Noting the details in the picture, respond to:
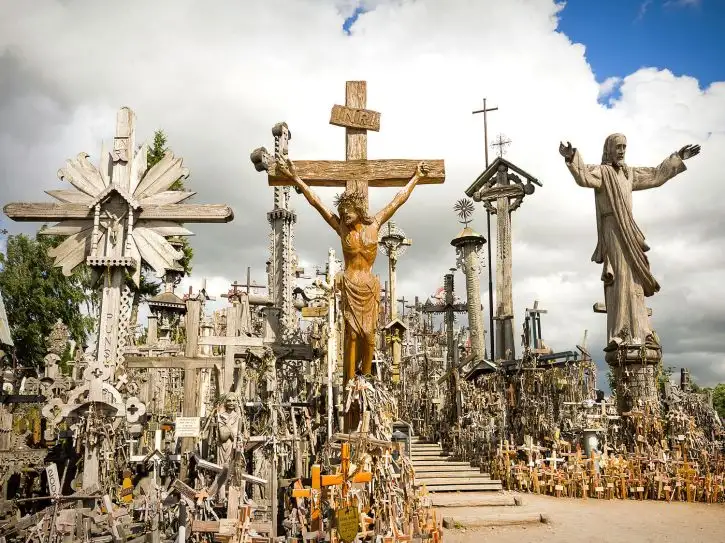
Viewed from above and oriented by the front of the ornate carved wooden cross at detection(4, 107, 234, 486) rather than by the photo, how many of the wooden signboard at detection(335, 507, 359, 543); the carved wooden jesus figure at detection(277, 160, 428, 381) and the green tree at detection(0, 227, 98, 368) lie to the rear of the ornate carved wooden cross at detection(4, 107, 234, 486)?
1

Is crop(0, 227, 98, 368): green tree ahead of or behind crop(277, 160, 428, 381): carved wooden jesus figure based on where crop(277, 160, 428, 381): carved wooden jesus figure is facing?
behind

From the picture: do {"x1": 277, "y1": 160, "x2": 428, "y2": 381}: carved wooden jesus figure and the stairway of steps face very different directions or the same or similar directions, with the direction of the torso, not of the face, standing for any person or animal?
same or similar directions

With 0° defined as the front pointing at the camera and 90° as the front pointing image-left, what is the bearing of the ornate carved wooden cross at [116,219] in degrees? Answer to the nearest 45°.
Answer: approximately 0°

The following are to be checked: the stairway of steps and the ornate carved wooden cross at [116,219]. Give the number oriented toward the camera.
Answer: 2

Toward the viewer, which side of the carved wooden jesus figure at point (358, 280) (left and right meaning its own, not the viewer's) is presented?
front

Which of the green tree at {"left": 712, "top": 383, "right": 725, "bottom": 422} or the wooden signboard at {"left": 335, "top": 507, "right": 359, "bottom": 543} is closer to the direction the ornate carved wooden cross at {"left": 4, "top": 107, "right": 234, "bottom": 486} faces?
the wooden signboard

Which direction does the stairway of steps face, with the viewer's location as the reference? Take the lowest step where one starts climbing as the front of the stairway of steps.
facing the viewer
